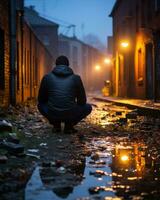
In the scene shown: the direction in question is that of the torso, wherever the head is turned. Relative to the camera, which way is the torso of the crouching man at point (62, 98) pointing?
away from the camera
